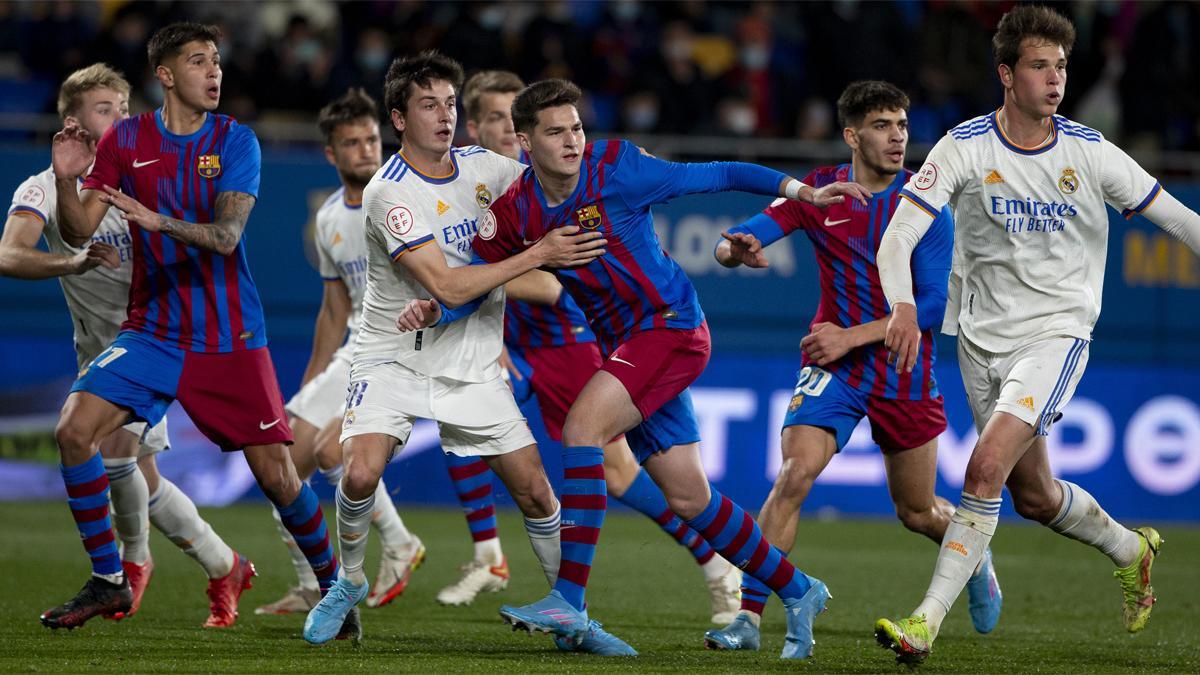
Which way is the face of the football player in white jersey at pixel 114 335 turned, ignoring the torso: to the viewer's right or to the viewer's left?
to the viewer's right

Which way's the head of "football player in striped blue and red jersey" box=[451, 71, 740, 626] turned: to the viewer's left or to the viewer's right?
to the viewer's right

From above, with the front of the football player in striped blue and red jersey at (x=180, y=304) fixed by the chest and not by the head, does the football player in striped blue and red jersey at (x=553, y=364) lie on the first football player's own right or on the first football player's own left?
on the first football player's own left

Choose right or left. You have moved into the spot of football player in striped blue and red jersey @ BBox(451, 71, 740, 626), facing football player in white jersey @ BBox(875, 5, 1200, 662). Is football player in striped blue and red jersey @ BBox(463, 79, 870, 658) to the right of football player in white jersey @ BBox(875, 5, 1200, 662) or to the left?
right

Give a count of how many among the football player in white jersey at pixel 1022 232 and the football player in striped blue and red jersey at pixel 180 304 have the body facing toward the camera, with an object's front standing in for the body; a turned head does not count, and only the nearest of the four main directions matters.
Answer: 2

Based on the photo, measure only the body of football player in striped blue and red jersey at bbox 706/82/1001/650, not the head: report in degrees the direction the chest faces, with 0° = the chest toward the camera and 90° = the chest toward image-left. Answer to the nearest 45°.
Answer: approximately 0°
